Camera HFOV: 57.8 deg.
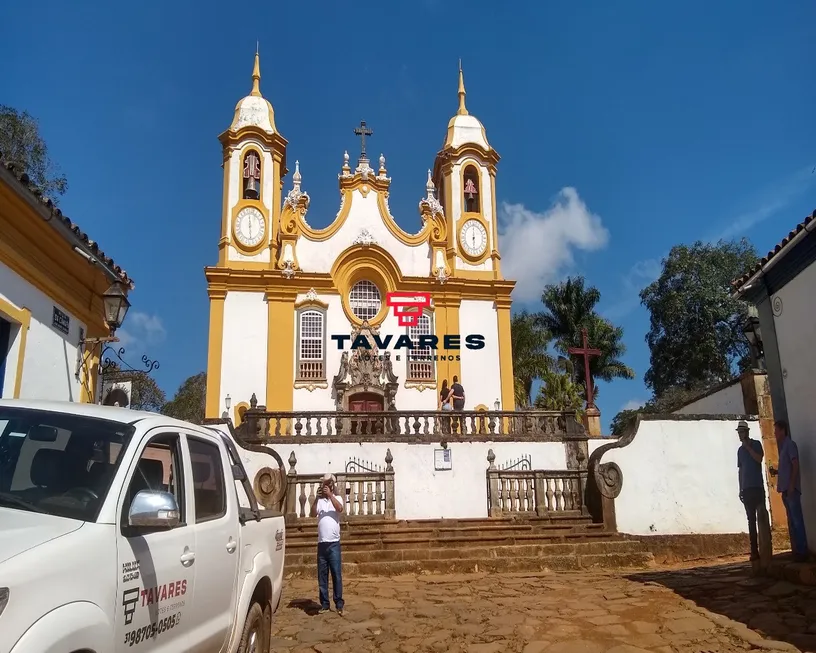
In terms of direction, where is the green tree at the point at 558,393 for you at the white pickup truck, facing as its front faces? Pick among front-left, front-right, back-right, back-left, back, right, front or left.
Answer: back

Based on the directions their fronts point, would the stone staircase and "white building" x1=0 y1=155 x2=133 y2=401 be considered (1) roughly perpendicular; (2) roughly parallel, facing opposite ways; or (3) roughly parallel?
roughly perpendicular

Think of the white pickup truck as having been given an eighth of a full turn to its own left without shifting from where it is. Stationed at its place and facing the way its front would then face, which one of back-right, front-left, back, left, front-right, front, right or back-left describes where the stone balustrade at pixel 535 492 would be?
back-left

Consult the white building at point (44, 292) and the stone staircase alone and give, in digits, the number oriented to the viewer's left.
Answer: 0

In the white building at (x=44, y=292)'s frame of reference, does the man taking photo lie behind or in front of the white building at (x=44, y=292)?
in front

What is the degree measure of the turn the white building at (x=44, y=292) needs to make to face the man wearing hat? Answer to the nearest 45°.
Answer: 0° — it already faces them

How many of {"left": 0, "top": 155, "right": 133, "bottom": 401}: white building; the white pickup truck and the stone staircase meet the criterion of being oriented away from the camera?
0

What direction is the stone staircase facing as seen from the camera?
toward the camera

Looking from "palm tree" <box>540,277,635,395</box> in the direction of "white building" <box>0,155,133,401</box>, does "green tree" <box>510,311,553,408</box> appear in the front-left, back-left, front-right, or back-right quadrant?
front-right

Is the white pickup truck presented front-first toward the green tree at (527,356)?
no

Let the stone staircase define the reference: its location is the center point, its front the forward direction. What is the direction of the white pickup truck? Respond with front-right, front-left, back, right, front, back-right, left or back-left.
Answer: front

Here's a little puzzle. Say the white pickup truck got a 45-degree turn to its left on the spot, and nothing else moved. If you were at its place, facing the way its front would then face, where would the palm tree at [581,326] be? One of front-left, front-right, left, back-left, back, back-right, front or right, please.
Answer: back-left

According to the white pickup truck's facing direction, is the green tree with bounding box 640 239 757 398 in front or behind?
behind

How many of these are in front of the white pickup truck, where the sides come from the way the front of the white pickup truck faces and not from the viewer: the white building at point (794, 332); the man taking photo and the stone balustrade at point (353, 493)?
0

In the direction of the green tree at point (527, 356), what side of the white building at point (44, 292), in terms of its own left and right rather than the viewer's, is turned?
left

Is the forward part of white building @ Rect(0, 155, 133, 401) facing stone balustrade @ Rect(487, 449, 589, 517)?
no

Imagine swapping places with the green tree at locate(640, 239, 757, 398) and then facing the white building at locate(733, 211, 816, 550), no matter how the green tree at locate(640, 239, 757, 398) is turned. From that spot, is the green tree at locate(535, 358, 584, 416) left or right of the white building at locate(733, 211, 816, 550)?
right

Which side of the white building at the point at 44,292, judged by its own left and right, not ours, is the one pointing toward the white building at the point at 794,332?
front

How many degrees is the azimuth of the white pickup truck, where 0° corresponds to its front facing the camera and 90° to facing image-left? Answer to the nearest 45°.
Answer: approximately 45°

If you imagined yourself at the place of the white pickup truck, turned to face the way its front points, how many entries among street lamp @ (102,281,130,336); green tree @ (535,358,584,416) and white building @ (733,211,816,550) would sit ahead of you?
0

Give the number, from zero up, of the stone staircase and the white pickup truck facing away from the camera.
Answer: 0
